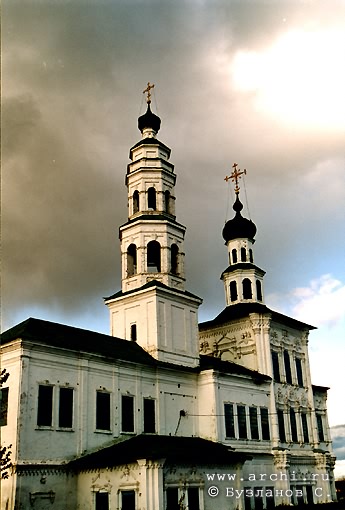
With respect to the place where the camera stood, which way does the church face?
facing the viewer and to the left of the viewer
